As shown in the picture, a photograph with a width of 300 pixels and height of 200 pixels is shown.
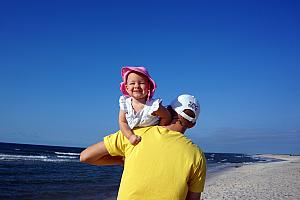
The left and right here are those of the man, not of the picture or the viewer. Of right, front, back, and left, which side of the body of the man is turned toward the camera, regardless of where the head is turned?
back
